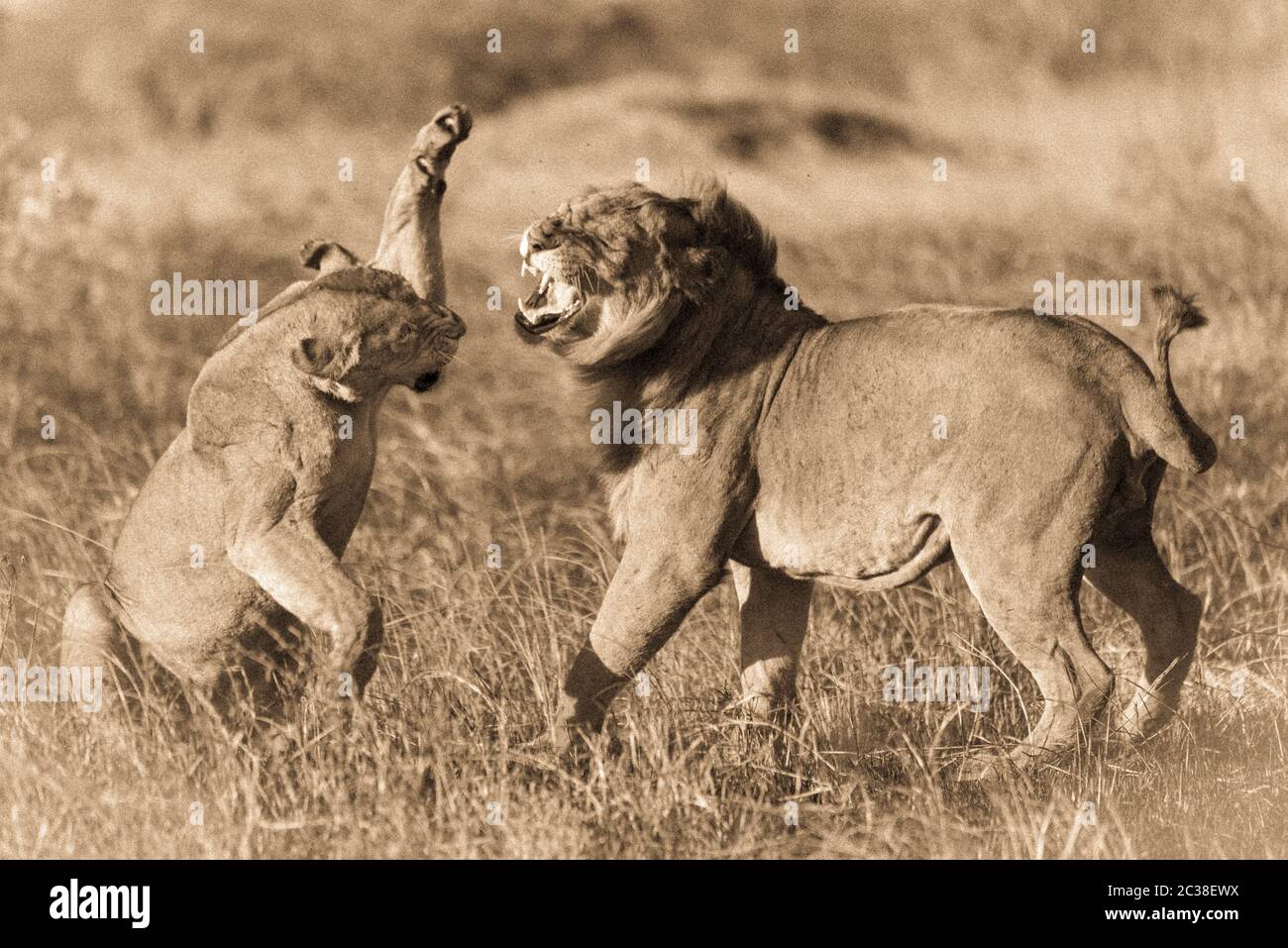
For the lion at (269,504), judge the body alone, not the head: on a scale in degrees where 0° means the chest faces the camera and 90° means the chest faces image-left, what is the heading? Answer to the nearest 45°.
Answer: approximately 270°

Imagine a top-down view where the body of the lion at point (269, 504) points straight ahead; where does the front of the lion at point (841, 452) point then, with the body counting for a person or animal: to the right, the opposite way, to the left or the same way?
the opposite way

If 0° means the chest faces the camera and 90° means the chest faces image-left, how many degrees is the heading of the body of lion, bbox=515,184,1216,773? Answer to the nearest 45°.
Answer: approximately 90°

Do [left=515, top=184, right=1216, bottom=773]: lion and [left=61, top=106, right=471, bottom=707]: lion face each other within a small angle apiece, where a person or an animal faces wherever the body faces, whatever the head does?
yes

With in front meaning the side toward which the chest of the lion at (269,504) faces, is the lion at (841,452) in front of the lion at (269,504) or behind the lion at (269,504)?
in front

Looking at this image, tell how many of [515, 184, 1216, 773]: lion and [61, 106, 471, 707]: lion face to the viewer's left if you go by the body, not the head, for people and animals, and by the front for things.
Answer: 1

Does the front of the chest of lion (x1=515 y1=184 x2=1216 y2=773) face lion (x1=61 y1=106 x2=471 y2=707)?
yes
